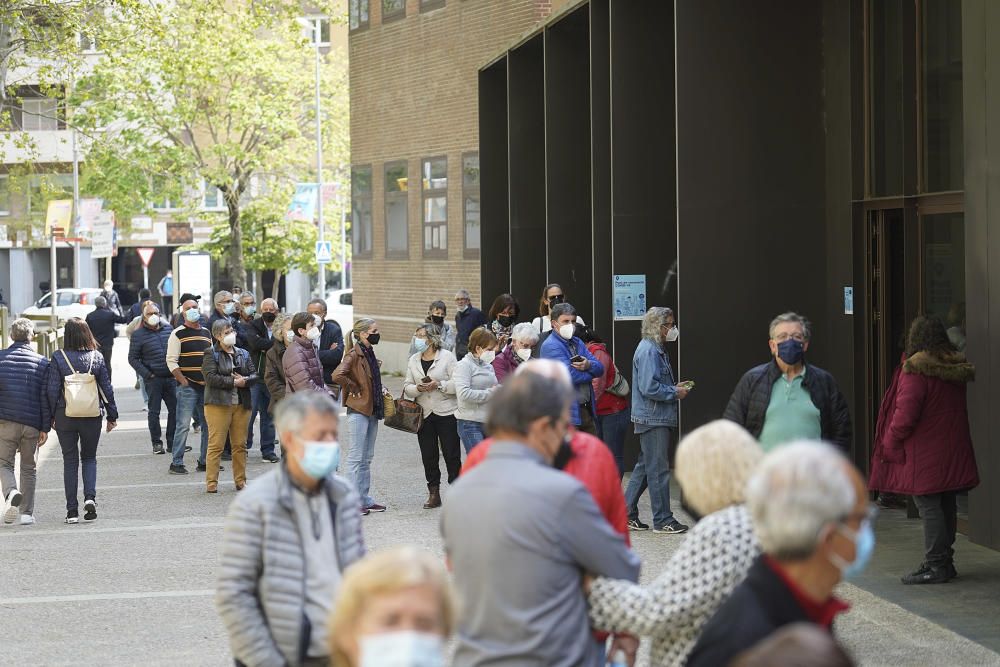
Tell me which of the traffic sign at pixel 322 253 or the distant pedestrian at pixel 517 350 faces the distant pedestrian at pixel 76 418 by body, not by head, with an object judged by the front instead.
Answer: the traffic sign

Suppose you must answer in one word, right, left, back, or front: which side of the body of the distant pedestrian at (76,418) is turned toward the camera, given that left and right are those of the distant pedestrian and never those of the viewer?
back

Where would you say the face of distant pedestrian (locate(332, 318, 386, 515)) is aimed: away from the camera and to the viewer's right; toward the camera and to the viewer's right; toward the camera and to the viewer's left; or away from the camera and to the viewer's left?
toward the camera and to the viewer's right

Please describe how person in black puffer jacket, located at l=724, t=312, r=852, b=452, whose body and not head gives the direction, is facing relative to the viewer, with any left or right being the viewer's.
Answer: facing the viewer

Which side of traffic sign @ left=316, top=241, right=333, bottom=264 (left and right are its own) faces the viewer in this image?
front

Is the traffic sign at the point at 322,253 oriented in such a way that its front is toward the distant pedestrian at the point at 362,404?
yes

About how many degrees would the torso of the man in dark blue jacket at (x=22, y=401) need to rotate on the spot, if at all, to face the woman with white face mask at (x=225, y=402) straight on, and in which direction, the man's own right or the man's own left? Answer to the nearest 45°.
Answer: approximately 45° to the man's own right

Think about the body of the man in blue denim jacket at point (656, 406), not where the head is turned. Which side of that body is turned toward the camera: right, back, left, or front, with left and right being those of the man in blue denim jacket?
right

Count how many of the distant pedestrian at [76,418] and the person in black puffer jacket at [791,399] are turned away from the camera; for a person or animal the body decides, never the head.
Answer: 1
